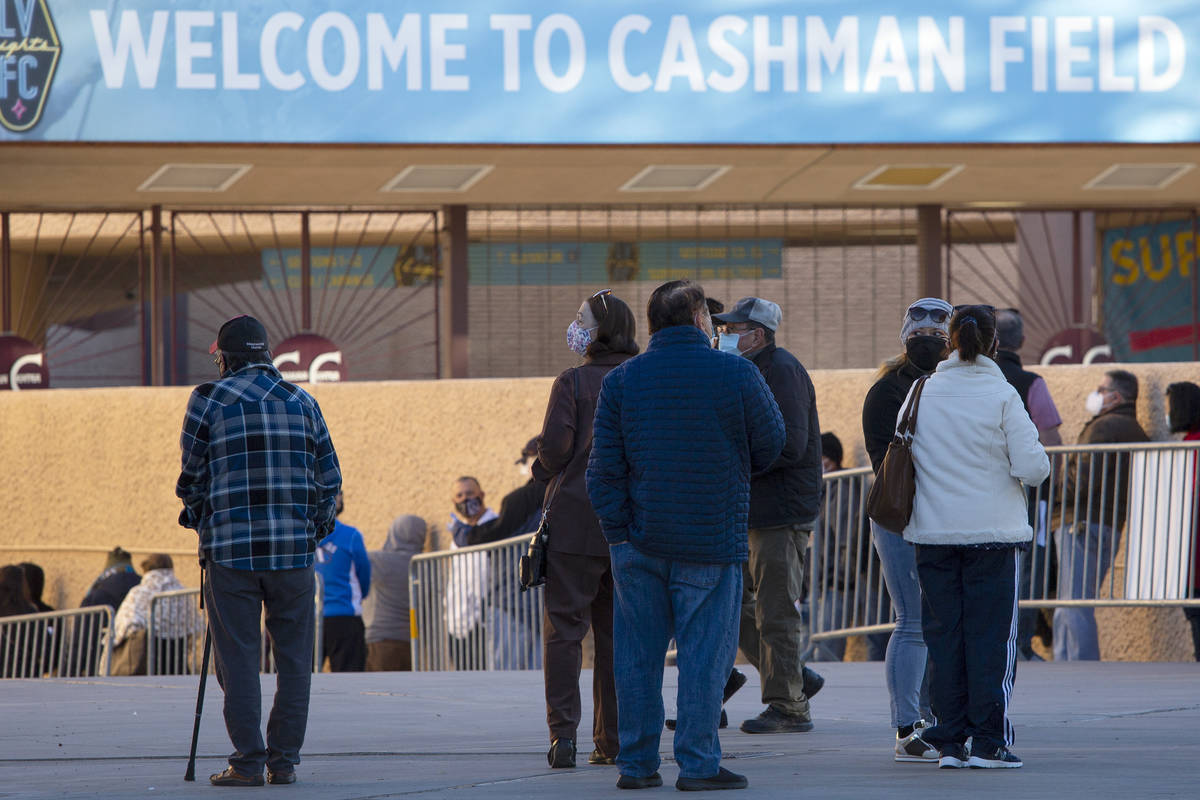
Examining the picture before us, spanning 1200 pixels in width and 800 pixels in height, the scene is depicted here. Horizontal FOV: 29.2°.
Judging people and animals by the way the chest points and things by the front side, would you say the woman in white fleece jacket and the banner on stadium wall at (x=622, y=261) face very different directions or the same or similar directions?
very different directions

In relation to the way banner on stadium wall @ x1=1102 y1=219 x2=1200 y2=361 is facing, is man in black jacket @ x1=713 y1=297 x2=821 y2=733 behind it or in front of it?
in front

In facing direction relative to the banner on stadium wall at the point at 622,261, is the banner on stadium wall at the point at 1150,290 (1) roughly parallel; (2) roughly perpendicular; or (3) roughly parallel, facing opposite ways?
roughly parallel

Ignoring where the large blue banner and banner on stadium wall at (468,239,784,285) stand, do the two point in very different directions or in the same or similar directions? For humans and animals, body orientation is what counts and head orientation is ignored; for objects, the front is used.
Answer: same or similar directions

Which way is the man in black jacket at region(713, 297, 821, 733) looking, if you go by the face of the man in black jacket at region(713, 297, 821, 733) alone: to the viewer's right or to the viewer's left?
to the viewer's left

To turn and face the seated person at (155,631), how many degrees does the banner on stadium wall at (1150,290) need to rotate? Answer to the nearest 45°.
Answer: approximately 45° to its right

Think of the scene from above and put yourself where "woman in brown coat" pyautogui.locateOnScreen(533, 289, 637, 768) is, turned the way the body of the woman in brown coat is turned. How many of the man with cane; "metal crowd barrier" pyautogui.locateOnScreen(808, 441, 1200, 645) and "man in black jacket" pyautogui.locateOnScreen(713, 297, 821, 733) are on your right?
2

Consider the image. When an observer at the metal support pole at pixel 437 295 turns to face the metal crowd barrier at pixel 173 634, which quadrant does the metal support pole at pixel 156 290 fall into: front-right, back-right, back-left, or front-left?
front-right

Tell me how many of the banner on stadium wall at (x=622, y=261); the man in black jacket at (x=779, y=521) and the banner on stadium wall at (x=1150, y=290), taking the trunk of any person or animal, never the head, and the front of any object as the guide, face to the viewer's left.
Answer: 1

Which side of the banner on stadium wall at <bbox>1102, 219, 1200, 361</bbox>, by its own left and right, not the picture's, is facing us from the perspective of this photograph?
front

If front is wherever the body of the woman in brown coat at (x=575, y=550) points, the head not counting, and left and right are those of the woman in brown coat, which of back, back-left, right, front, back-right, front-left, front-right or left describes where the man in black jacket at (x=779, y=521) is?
right

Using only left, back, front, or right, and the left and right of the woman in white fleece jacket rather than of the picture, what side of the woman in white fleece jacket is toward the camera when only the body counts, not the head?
back

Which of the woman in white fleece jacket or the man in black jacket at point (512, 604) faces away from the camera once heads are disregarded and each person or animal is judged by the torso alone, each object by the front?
the woman in white fleece jacket

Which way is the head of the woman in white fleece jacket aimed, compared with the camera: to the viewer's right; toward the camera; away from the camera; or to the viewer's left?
away from the camera

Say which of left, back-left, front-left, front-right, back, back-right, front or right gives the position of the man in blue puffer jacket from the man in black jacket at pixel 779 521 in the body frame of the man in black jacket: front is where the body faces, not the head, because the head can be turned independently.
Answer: left

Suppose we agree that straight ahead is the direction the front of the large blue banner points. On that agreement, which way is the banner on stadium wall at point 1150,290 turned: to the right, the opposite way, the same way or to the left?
the same way

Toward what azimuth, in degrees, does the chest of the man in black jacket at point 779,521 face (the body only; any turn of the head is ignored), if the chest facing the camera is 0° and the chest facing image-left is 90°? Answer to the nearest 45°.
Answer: approximately 90°
